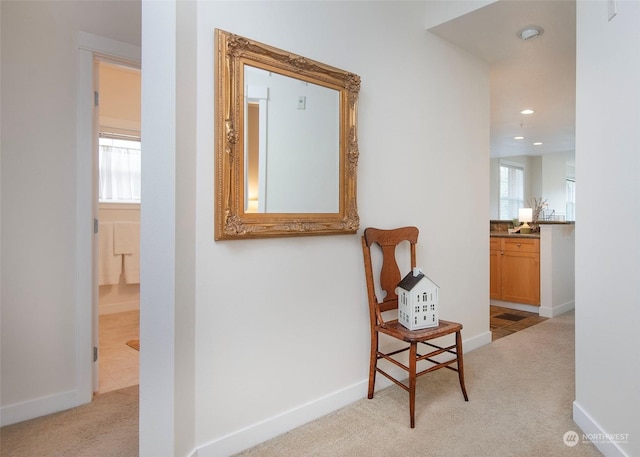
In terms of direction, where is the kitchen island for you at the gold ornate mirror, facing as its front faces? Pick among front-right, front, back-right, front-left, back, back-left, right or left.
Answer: left

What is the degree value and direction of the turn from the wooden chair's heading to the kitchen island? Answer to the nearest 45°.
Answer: approximately 90° to its left

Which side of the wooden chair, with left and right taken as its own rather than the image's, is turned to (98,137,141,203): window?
back

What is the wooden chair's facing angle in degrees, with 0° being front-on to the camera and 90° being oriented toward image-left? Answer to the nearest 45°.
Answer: approximately 315°

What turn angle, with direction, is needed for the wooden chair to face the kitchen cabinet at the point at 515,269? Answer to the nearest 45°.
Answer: approximately 90° to its left

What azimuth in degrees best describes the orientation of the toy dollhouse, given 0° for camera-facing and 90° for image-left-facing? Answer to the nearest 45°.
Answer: approximately 315°

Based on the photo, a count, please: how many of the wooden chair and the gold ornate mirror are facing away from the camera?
0
